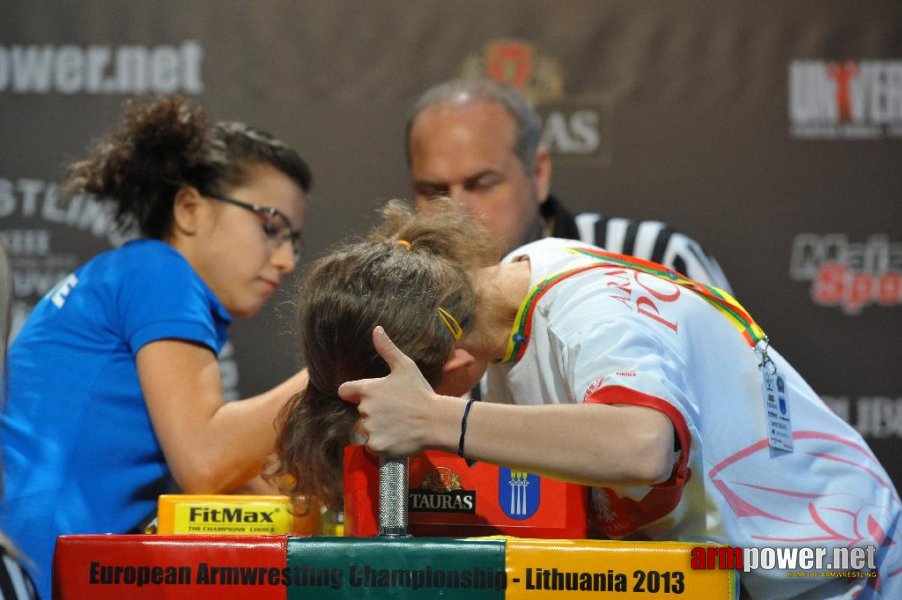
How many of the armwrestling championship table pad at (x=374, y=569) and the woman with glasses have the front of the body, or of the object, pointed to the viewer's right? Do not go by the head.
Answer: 1

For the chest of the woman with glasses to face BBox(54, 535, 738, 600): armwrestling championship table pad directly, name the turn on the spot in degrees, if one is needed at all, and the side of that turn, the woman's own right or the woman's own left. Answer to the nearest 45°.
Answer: approximately 90° to the woman's own right

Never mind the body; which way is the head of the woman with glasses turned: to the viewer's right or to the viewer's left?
to the viewer's right

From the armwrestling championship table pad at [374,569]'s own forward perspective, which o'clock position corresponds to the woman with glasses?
The woman with glasses is roughly at 5 o'clock from the armwrestling championship table pad.

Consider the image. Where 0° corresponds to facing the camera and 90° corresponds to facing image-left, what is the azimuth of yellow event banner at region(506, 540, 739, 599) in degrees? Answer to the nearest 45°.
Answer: approximately 0°

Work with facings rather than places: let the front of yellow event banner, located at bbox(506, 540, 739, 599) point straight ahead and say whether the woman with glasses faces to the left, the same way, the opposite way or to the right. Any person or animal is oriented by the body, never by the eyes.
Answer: to the left

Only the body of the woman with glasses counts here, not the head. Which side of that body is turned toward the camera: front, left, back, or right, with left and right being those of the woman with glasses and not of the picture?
right
